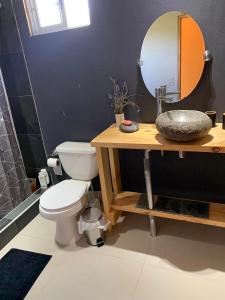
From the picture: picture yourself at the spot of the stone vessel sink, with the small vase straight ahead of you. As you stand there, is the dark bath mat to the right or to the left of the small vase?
left

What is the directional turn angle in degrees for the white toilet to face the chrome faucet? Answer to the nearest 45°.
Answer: approximately 135° to its left

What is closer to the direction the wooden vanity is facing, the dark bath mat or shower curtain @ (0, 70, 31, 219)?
the dark bath mat

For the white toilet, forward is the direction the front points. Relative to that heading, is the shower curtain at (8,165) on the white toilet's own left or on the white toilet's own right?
on the white toilet's own right

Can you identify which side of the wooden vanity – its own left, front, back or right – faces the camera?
front

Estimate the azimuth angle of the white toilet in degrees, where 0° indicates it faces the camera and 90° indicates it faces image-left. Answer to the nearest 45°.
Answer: approximately 45°

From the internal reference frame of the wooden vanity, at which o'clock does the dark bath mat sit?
The dark bath mat is roughly at 2 o'clock from the wooden vanity.
